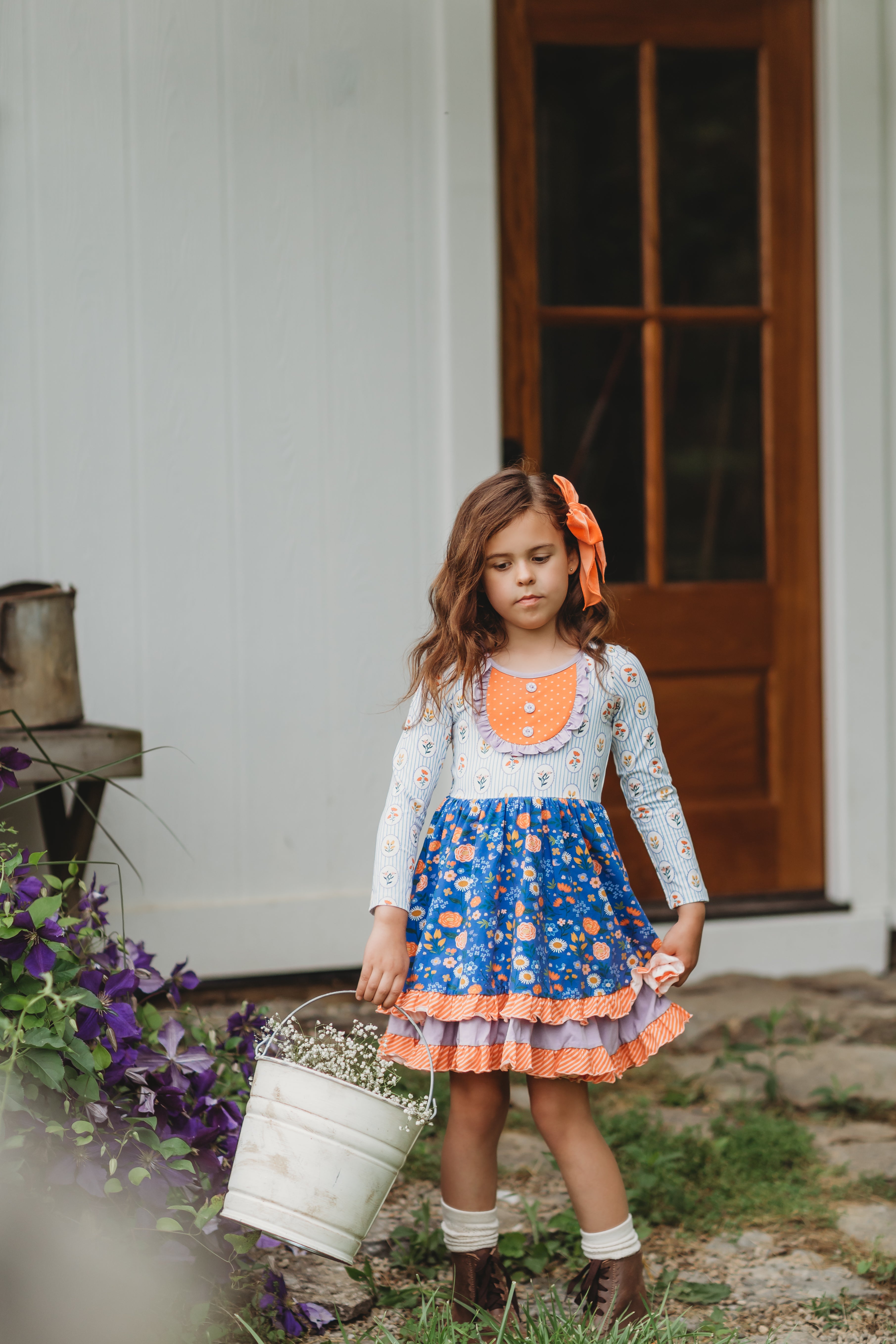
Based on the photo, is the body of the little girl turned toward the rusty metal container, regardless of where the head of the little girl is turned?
no

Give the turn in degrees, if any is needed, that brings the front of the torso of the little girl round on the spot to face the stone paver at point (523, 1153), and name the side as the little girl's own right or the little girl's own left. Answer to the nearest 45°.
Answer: approximately 180°

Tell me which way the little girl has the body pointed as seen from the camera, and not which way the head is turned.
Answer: toward the camera
